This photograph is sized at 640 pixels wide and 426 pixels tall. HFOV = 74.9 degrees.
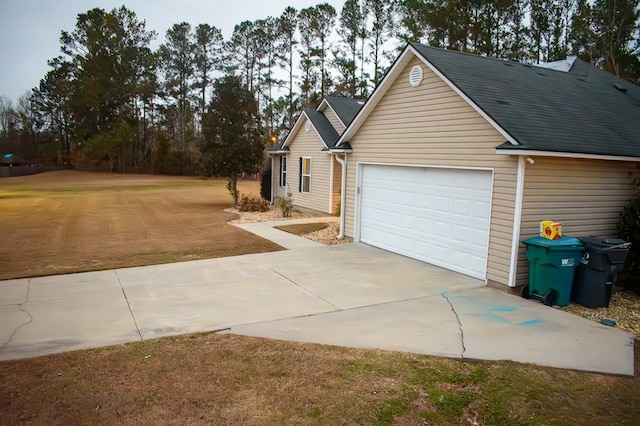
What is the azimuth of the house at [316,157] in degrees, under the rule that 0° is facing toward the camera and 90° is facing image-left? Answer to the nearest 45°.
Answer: approximately 45°

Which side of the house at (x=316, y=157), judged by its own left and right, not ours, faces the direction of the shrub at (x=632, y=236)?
left

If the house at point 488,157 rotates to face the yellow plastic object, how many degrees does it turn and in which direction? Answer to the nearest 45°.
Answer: approximately 90° to its left

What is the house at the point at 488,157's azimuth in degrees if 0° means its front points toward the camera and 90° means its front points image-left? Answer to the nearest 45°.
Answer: approximately 45°

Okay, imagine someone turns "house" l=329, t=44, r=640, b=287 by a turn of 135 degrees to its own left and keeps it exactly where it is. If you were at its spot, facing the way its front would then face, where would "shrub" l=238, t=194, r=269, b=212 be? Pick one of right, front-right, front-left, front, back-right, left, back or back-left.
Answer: back-left
